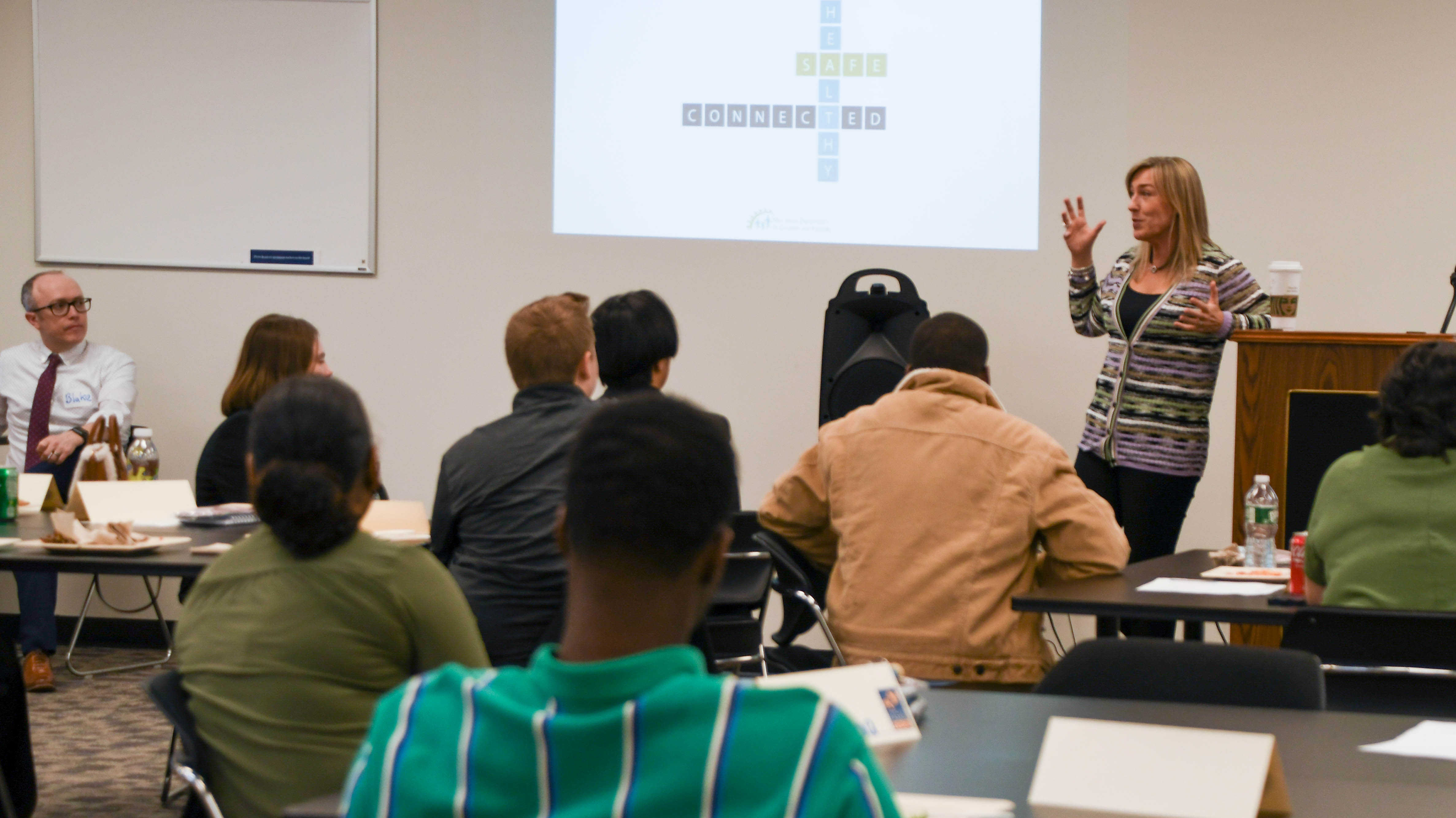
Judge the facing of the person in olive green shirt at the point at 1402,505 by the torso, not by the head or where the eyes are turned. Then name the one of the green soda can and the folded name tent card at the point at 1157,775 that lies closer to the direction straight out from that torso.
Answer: the green soda can

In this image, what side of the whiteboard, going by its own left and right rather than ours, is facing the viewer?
front

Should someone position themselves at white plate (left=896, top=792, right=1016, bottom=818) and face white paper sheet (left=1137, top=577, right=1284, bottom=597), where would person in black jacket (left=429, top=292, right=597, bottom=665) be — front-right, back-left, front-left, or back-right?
front-left

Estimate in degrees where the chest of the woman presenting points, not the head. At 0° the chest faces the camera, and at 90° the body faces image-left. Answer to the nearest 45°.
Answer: approximately 45°

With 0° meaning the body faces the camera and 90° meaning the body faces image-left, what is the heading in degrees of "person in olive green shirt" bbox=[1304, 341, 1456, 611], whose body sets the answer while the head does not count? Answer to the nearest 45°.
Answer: approximately 180°

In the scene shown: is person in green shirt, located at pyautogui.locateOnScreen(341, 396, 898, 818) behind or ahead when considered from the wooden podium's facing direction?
ahead

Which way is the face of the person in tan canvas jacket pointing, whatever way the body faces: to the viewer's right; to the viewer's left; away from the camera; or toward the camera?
away from the camera

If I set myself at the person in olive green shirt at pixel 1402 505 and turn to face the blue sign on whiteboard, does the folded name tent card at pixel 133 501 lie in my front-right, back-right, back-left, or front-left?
front-left

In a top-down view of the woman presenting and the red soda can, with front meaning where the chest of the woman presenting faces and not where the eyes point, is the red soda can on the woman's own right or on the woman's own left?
on the woman's own left

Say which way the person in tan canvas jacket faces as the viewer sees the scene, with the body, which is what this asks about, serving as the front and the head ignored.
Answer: away from the camera

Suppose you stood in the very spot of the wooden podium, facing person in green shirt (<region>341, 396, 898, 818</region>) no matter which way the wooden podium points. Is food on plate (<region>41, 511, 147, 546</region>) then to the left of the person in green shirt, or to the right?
right

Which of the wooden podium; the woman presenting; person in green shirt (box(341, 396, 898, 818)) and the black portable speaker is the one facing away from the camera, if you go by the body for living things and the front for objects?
the person in green shirt

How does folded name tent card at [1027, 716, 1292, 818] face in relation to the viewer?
away from the camera

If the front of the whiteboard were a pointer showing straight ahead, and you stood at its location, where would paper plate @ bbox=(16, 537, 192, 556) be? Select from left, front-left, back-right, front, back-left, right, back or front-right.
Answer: front

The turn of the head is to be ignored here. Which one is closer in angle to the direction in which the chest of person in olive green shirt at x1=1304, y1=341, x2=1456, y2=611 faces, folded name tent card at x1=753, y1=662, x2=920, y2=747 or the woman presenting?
the woman presenting
